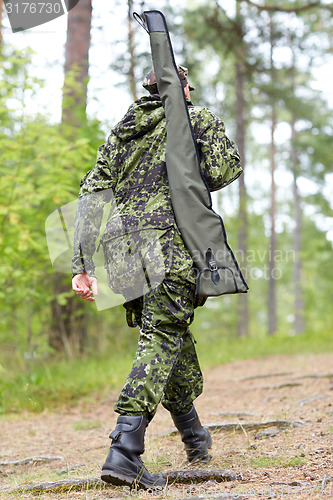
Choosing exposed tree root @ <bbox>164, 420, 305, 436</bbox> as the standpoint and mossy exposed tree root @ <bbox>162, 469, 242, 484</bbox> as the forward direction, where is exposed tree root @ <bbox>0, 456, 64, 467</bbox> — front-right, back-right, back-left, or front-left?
front-right

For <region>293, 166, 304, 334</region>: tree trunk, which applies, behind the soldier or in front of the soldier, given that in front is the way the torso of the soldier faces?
in front

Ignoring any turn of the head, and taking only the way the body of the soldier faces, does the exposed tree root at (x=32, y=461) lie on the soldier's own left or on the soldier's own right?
on the soldier's own left

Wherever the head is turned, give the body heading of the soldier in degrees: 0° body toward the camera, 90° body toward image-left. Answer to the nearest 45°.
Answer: approximately 225°

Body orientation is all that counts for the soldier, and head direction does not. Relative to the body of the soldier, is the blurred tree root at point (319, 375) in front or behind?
in front

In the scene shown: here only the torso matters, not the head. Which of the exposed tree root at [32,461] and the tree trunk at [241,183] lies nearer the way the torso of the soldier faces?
the tree trunk

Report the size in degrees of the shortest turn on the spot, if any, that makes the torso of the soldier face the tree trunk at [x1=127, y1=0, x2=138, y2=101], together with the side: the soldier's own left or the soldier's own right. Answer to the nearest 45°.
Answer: approximately 45° to the soldier's own left
